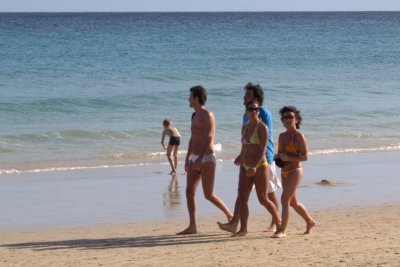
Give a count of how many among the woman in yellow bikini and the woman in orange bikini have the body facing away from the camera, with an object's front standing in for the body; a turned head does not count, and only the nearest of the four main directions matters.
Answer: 0

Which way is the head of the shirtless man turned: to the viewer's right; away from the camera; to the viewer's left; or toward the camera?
to the viewer's left

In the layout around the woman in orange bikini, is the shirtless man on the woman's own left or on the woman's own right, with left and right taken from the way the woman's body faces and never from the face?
on the woman's own right

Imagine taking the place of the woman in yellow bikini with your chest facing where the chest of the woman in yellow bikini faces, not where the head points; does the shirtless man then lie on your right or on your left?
on your right

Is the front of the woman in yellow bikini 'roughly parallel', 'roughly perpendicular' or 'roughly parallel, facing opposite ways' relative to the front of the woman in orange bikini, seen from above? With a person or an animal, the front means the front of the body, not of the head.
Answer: roughly parallel

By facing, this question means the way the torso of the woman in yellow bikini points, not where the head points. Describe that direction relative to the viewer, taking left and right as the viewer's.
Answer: facing the viewer and to the left of the viewer

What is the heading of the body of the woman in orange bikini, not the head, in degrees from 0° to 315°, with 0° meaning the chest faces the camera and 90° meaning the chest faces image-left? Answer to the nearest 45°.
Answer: approximately 45°
